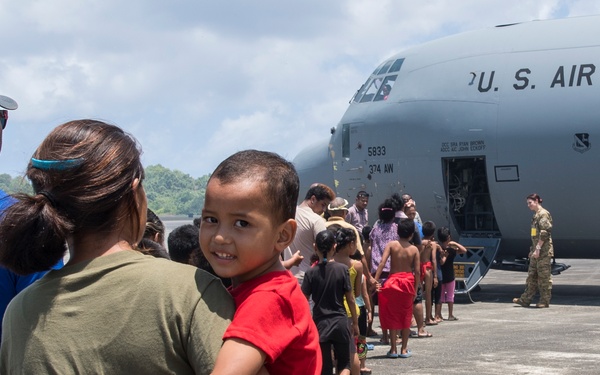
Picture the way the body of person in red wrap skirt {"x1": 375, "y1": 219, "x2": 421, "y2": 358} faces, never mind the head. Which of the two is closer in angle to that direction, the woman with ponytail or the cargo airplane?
the cargo airplane

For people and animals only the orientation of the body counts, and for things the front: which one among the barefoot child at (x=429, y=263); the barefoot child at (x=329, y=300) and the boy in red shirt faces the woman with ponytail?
the boy in red shirt

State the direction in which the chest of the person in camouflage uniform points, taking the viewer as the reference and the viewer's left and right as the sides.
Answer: facing to the left of the viewer

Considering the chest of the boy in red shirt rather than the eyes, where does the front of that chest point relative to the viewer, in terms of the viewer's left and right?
facing to the left of the viewer

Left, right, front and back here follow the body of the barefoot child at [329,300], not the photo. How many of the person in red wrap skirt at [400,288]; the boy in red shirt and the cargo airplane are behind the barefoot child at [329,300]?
1

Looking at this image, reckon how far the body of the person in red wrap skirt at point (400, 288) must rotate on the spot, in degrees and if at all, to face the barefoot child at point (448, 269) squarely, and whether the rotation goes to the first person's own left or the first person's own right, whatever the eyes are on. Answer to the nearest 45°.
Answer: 0° — they already face them

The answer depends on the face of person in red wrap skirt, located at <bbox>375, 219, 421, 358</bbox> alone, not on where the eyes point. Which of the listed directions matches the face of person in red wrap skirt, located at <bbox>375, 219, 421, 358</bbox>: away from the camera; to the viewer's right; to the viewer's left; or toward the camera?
away from the camera

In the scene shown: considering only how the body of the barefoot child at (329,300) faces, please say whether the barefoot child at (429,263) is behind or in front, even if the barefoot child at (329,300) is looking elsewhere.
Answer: in front

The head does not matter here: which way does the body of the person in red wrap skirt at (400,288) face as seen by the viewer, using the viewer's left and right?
facing away from the viewer

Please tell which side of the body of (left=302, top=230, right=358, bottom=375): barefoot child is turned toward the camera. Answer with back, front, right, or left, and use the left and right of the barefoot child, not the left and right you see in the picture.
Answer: back

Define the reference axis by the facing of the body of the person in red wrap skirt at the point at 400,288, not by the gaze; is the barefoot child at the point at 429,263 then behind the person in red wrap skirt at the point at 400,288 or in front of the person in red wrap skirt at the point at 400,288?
in front

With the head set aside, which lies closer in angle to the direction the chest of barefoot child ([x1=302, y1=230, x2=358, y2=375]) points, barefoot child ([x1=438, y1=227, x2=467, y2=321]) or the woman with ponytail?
the barefoot child

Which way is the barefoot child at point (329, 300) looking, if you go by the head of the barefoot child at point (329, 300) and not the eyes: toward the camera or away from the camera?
away from the camera

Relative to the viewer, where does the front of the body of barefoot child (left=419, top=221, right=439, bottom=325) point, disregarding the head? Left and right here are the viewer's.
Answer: facing away from the viewer and to the right of the viewer
